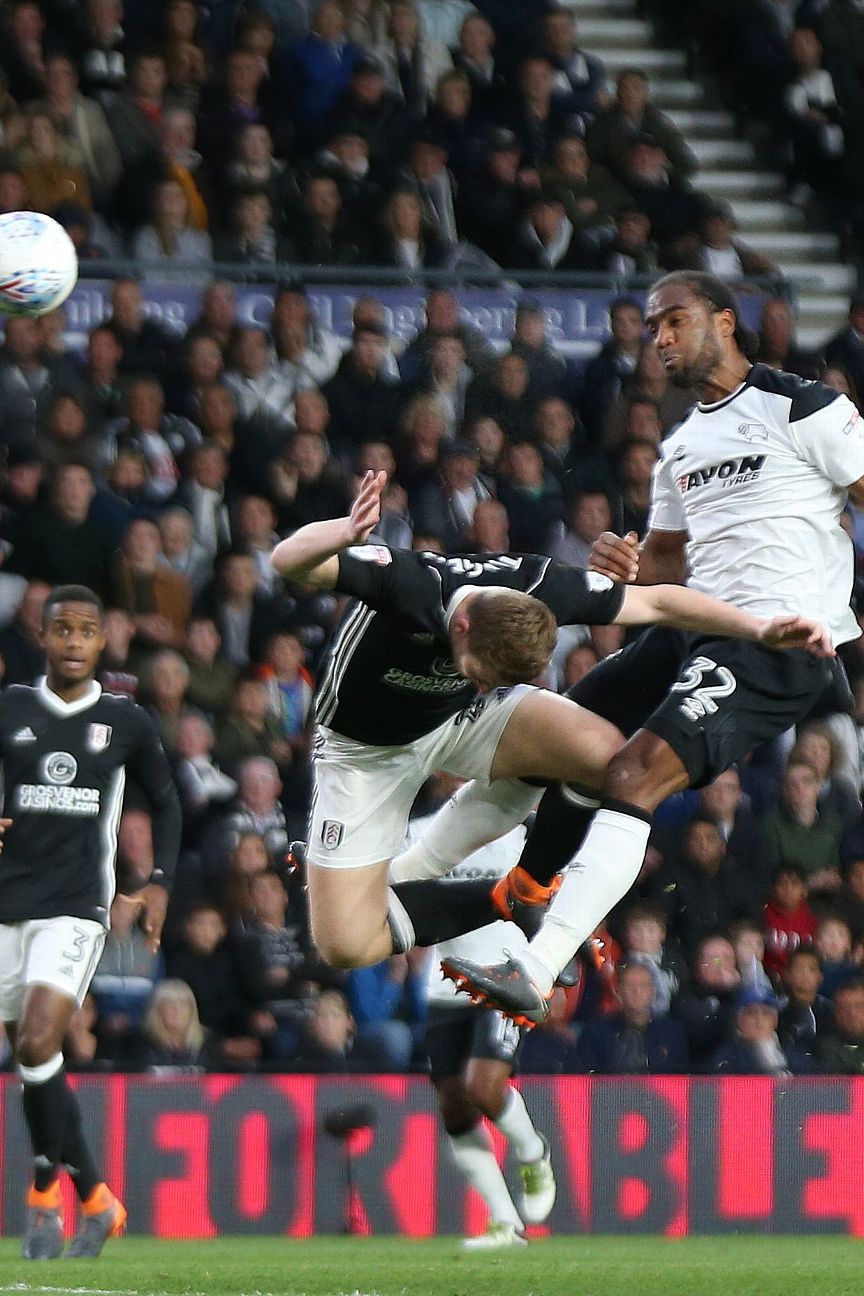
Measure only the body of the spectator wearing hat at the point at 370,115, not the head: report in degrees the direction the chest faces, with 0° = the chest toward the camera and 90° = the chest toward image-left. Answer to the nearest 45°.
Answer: approximately 0°

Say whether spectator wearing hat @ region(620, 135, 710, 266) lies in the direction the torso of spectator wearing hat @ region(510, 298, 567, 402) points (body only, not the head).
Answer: no

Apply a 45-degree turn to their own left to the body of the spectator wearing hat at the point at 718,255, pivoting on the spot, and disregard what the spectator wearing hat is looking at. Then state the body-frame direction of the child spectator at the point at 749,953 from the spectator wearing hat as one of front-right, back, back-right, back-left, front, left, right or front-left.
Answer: front-right

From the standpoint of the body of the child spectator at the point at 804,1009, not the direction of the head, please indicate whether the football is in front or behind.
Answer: in front

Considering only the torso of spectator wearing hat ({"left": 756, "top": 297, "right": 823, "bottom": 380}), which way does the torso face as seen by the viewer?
toward the camera

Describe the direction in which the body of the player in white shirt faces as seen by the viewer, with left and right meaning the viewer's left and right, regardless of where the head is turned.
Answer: facing the viewer and to the left of the viewer

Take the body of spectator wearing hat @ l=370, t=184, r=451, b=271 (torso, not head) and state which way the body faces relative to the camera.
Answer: toward the camera

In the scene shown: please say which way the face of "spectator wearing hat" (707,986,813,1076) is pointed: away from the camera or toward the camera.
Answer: toward the camera

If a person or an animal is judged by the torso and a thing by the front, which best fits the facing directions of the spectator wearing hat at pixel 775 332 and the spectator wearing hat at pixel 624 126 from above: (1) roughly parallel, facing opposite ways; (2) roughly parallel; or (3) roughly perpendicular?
roughly parallel

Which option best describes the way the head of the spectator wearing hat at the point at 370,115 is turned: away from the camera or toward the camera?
toward the camera

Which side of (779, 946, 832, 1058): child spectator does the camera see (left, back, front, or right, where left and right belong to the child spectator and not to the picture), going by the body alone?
front

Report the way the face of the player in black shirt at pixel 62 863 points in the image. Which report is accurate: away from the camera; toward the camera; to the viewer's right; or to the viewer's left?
toward the camera

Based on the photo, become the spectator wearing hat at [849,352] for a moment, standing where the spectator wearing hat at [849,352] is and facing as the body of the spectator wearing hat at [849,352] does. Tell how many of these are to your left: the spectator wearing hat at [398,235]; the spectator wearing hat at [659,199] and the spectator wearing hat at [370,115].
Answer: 0

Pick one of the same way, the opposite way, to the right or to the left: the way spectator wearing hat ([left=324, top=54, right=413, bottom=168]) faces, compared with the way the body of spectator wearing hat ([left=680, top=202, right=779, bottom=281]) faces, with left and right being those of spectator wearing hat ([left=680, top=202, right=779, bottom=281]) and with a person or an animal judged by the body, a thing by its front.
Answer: the same way

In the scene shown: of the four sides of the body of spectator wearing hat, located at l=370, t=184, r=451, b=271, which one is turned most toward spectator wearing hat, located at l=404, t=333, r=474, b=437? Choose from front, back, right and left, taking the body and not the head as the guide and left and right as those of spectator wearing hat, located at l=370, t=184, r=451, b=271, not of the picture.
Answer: front

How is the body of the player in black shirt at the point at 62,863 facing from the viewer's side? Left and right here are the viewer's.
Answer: facing the viewer

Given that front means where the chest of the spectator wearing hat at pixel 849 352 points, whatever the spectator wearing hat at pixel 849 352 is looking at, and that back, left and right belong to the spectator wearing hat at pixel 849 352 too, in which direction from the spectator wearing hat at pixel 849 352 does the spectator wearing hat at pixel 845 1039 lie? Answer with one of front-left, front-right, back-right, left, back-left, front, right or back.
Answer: front

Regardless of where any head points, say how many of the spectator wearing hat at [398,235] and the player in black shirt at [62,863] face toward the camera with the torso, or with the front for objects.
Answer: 2

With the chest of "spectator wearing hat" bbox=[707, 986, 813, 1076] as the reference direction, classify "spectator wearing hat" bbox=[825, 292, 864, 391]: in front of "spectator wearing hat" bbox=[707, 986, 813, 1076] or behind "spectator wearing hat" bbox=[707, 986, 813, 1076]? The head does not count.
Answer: behind
